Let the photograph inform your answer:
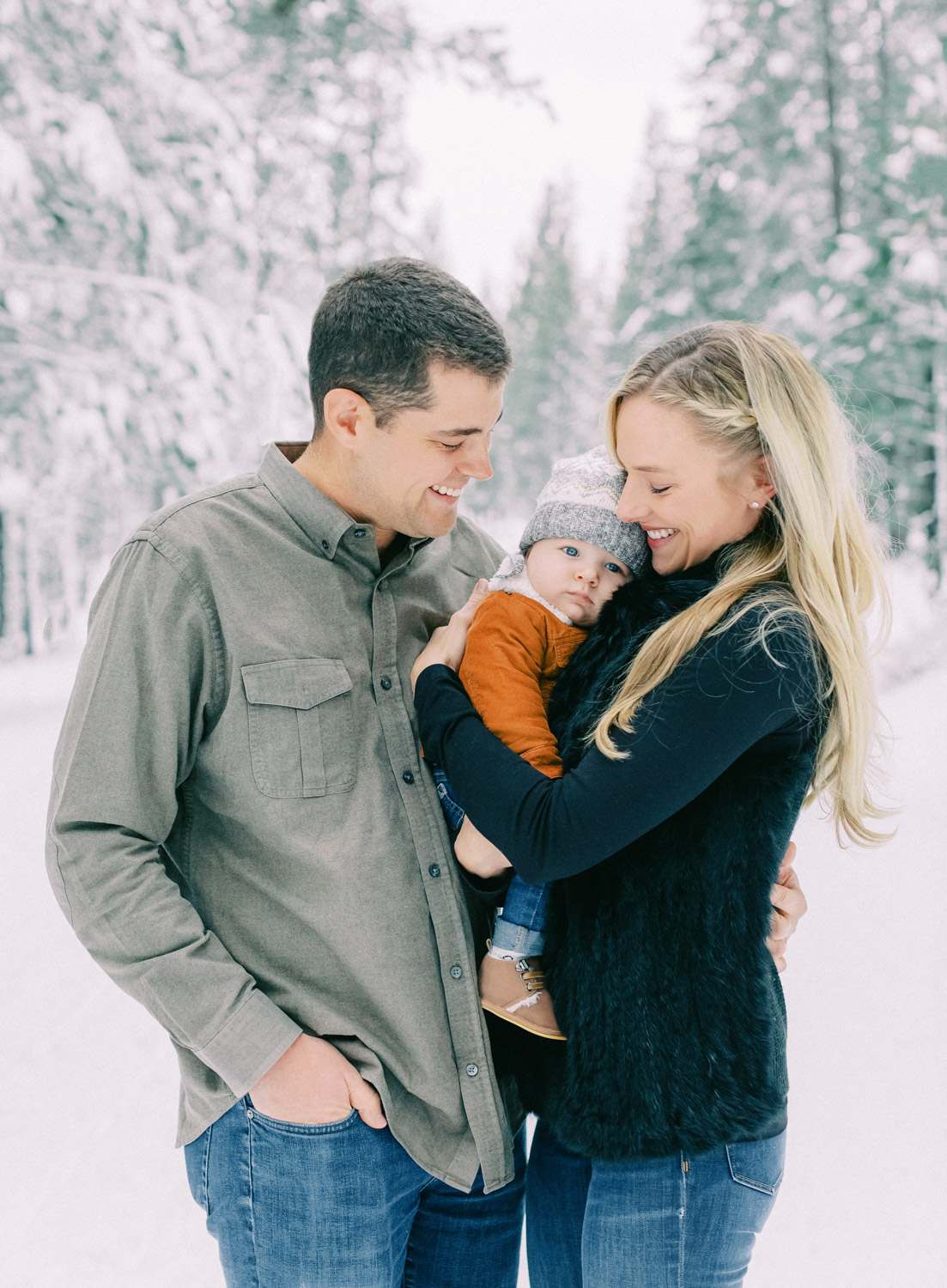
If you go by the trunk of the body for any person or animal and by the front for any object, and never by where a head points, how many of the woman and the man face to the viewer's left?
1

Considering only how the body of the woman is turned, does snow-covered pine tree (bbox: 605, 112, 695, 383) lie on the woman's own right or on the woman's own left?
on the woman's own right

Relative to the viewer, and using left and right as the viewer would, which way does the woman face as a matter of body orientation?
facing to the left of the viewer

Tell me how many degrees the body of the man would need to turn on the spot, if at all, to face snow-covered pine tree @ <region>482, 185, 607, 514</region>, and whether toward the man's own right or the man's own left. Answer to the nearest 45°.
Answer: approximately 135° to the man's own left

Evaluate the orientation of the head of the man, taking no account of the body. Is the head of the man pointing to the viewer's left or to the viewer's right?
to the viewer's right

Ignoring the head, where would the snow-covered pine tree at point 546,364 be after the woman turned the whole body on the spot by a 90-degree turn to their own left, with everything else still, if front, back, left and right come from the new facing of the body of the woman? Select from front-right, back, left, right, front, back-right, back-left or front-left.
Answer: back

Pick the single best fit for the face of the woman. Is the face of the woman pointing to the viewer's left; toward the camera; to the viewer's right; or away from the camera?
to the viewer's left

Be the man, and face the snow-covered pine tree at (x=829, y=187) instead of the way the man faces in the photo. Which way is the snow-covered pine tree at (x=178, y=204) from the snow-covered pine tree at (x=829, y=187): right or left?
left

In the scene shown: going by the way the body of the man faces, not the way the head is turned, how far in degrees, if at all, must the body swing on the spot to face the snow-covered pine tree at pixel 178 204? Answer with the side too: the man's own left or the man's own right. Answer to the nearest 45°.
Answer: approximately 135° to the man's own left
